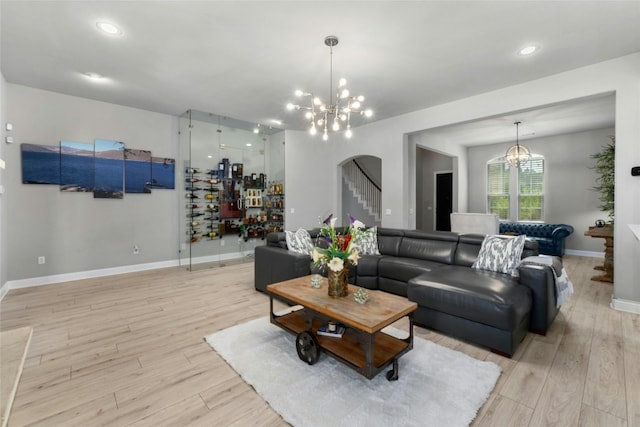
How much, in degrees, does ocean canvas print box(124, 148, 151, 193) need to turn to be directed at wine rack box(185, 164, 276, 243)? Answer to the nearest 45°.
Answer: approximately 90° to its left

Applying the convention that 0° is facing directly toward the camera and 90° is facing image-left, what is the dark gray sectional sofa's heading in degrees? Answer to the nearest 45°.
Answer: approximately 45°

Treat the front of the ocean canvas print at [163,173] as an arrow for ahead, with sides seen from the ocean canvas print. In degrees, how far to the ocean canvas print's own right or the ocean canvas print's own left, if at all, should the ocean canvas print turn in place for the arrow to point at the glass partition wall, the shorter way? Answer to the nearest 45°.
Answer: approximately 90° to the ocean canvas print's own left
